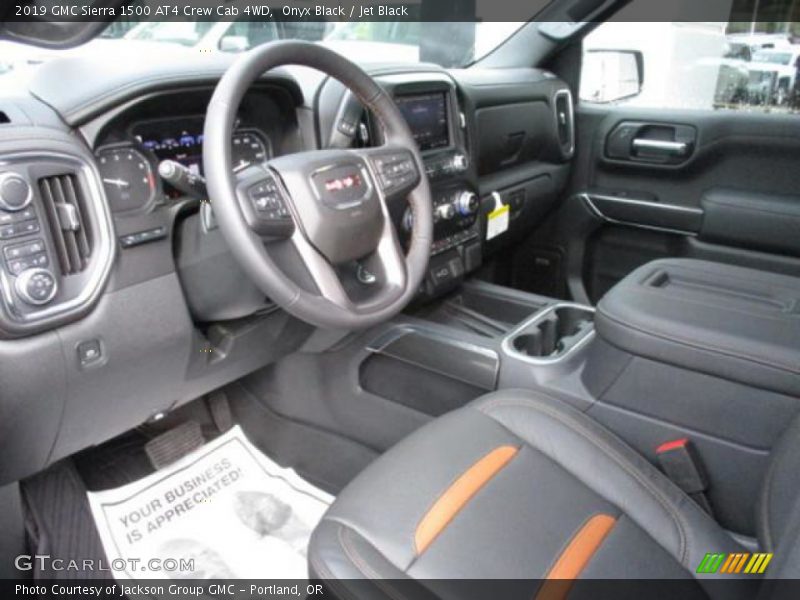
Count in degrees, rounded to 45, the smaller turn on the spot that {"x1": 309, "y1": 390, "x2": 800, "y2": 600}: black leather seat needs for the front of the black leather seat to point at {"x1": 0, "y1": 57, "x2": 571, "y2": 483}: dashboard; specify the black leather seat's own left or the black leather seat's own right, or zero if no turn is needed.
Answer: approximately 45° to the black leather seat's own left

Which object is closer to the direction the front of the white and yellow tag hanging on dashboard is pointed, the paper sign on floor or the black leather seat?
the black leather seat

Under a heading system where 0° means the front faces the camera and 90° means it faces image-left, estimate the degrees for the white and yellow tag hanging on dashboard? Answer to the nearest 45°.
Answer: approximately 315°

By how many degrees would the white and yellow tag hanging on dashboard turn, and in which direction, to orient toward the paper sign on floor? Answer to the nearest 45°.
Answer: approximately 90° to its right

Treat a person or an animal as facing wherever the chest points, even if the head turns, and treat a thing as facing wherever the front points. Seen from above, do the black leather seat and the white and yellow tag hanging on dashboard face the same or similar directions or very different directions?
very different directions

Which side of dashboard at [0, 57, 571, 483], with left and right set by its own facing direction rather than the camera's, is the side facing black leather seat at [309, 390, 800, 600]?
front

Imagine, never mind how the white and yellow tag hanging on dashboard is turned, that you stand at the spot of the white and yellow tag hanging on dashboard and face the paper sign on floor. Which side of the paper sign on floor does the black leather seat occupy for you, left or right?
left

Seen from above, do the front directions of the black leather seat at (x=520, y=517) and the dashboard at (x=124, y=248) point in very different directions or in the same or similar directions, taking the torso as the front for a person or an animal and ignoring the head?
very different directions

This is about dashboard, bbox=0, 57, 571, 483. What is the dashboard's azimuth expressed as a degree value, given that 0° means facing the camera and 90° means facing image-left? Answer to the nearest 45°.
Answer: approximately 315°

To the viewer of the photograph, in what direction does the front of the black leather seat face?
facing away from the viewer and to the left of the viewer

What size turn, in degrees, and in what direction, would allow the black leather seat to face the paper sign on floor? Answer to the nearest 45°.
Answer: approximately 45° to its left
